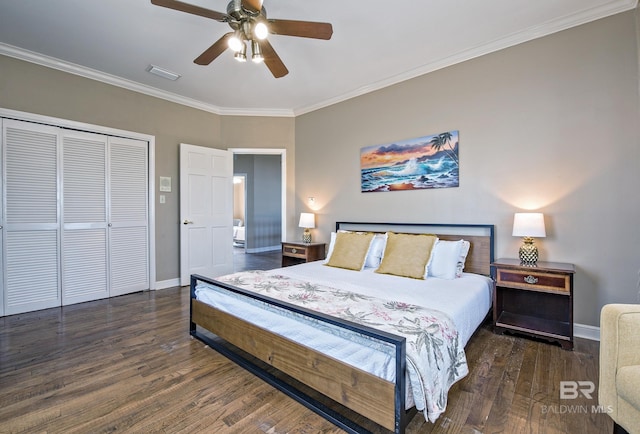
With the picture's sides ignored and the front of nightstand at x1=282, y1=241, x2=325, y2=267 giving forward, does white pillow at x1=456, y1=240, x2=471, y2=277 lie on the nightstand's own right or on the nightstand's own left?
on the nightstand's own left

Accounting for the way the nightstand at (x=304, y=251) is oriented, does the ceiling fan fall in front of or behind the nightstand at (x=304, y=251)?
in front

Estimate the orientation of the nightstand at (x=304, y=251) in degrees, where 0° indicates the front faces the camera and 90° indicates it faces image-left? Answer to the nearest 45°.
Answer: approximately 45°

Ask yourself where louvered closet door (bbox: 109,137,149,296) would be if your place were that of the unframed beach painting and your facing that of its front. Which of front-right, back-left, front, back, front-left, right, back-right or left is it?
front-right

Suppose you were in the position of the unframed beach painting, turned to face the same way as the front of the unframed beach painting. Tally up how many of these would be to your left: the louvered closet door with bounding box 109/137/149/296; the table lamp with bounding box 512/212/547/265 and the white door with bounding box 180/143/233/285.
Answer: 1

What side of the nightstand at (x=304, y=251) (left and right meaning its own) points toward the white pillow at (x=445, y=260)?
left

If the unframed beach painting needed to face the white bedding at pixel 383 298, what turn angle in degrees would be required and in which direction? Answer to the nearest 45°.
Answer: approximately 45° to its left

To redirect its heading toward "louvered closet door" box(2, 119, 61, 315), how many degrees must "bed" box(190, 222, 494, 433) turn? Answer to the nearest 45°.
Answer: approximately 45° to its right

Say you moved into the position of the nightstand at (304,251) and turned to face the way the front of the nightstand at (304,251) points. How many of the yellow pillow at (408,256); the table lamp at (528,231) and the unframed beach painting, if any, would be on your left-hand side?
3

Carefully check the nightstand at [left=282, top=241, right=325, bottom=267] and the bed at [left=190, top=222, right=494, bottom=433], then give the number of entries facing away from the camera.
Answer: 0

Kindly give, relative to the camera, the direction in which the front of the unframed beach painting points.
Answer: facing the viewer and to the left of the viewer

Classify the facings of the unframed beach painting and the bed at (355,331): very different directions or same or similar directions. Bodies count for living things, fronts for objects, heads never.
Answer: same or similar directions

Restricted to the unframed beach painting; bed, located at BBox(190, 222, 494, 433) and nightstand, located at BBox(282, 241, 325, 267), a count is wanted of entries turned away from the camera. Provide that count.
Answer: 0

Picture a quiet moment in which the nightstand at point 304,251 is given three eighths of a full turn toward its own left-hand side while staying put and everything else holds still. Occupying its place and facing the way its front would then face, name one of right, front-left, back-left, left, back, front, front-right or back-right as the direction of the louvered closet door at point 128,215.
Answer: back
